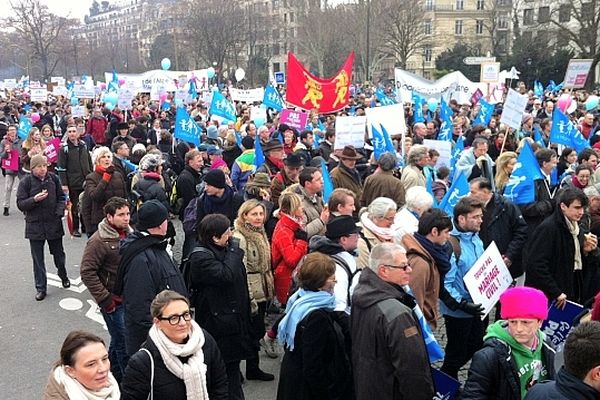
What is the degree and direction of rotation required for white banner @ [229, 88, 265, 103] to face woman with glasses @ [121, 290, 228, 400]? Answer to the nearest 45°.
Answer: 0° — it already faces them

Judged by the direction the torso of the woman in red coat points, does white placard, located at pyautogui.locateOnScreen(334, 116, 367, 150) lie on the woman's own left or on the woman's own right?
on the woman's own left

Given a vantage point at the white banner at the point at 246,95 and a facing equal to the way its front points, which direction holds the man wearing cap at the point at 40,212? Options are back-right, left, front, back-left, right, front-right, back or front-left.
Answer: front

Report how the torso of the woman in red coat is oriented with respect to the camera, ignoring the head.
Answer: to the viewer's right

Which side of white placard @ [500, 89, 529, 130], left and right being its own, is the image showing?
front

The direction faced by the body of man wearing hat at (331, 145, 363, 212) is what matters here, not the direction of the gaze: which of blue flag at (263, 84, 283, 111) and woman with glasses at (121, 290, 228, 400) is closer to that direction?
the woman with glasses

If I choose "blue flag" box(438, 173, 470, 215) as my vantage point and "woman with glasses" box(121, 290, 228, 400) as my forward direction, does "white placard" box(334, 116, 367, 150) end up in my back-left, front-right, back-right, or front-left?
back-right

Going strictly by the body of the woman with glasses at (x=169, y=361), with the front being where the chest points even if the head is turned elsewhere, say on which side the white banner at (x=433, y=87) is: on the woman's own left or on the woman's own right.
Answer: on the woman's own left

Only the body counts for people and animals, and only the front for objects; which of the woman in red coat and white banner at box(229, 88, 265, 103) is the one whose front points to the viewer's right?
the woman in red coat

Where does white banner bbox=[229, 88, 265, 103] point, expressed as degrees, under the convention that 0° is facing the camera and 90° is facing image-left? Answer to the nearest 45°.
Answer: approximately 0°

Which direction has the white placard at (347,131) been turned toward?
toward the camera

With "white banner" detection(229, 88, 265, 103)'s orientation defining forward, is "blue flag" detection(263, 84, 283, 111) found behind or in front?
in front

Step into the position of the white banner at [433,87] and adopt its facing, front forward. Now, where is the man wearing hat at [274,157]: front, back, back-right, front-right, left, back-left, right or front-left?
front
